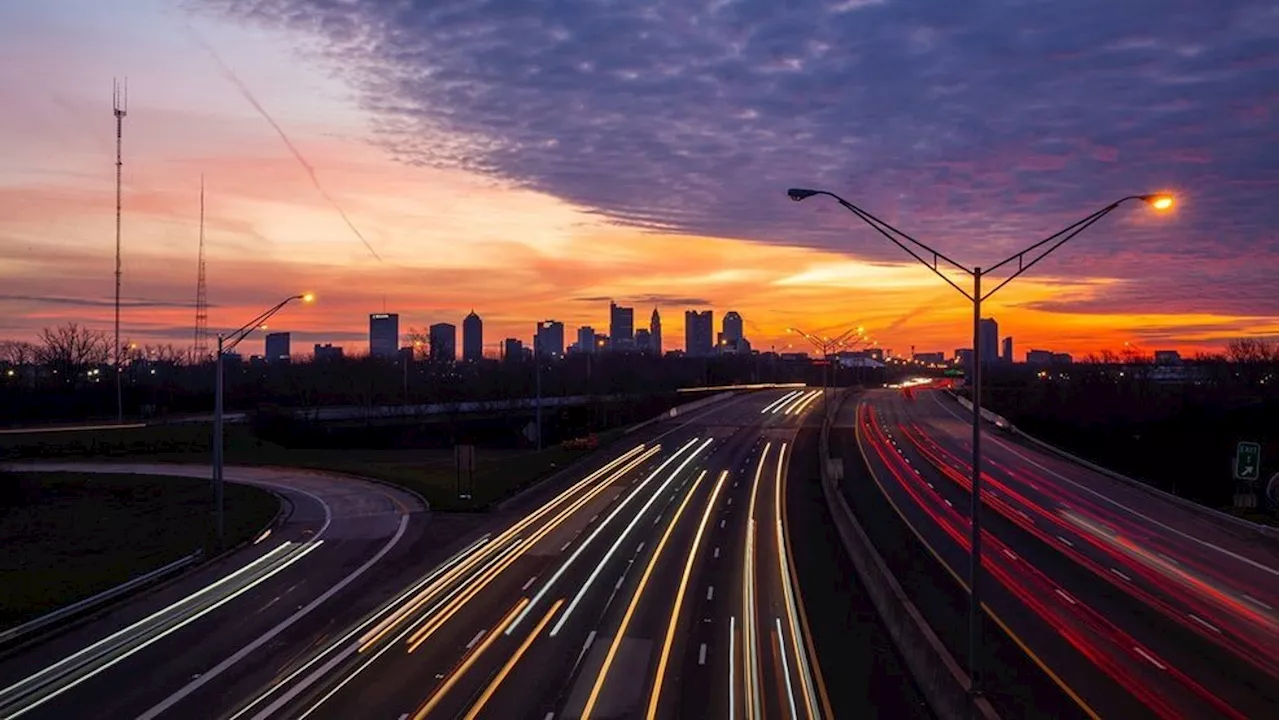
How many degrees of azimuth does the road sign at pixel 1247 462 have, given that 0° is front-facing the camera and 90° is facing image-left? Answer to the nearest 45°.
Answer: approximately 0°

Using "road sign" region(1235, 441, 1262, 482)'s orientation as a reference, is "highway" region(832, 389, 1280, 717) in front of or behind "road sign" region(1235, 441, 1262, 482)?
in front

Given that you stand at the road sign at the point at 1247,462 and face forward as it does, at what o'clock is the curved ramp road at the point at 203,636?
The curved ramp road is roughly at 1 o'clock from the road sign.

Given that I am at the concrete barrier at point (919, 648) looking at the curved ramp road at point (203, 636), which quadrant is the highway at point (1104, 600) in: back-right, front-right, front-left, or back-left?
back-right

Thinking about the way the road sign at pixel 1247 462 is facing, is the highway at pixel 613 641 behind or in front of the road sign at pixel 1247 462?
in front

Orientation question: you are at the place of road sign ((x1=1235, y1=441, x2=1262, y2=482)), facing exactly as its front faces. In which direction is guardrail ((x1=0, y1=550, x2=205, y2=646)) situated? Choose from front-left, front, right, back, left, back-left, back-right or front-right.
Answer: front-right
